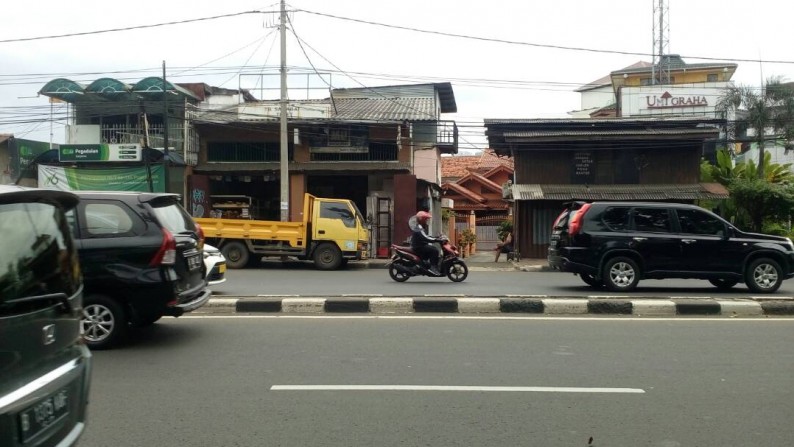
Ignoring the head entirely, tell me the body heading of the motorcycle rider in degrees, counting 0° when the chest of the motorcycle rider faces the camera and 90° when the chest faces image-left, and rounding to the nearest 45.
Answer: approximately 270°

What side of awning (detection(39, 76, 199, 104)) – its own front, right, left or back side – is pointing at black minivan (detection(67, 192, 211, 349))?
front

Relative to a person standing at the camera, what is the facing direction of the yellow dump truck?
facing to the right of the viewer

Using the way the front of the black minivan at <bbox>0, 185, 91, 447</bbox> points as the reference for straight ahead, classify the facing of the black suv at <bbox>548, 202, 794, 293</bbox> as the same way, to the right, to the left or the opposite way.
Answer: the opposite way

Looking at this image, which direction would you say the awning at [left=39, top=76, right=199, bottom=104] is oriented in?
toward the camera

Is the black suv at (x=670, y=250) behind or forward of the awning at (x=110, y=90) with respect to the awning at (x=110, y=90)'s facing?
forward

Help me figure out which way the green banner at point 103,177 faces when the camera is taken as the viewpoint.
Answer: facing the viewer

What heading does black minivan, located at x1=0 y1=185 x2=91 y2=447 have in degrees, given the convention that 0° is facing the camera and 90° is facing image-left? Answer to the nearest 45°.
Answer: approximately 135°

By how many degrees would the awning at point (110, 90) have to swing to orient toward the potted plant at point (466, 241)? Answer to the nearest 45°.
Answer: approximately 90° to its left

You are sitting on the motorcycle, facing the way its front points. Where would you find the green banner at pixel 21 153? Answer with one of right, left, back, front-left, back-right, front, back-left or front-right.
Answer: back-left

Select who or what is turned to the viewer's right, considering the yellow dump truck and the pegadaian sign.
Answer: the yellow dump truck

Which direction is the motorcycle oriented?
to the viewer's right

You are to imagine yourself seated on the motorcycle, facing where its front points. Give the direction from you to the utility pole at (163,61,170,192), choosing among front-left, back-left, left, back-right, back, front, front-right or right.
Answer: back-left

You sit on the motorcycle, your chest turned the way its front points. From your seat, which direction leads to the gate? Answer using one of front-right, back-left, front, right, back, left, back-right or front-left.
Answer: left

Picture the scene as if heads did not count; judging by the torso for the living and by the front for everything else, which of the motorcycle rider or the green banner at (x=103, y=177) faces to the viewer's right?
the motorcycle rider

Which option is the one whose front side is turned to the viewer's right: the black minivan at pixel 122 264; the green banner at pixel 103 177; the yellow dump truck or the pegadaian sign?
the yellow dump truck

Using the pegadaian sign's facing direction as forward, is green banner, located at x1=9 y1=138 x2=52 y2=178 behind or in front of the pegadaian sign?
behind

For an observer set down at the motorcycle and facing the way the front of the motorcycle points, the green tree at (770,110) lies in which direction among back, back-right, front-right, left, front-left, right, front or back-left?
front-left
